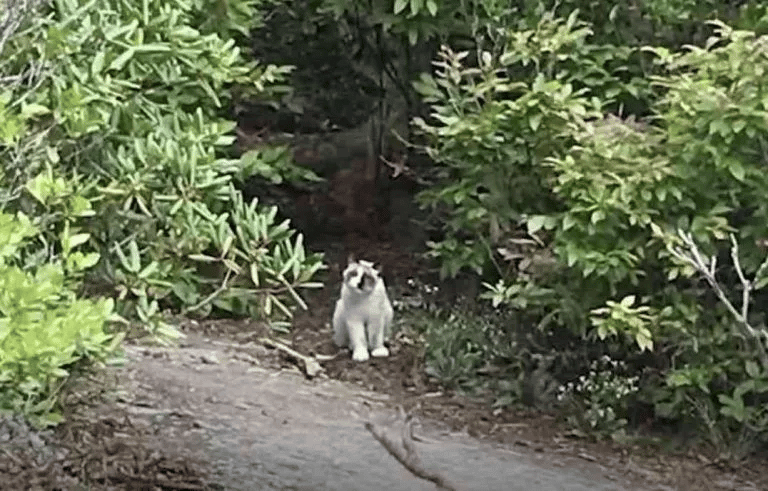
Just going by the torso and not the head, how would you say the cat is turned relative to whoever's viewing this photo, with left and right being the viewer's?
facing the viewer

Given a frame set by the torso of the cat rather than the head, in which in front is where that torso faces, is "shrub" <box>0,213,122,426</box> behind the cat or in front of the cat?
in front

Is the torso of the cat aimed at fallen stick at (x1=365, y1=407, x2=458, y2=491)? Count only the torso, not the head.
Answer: yes

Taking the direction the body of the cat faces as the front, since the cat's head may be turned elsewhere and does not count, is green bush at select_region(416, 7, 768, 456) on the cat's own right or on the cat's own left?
on the cat's own left

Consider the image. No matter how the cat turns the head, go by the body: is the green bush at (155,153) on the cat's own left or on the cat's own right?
on the cat's own right
